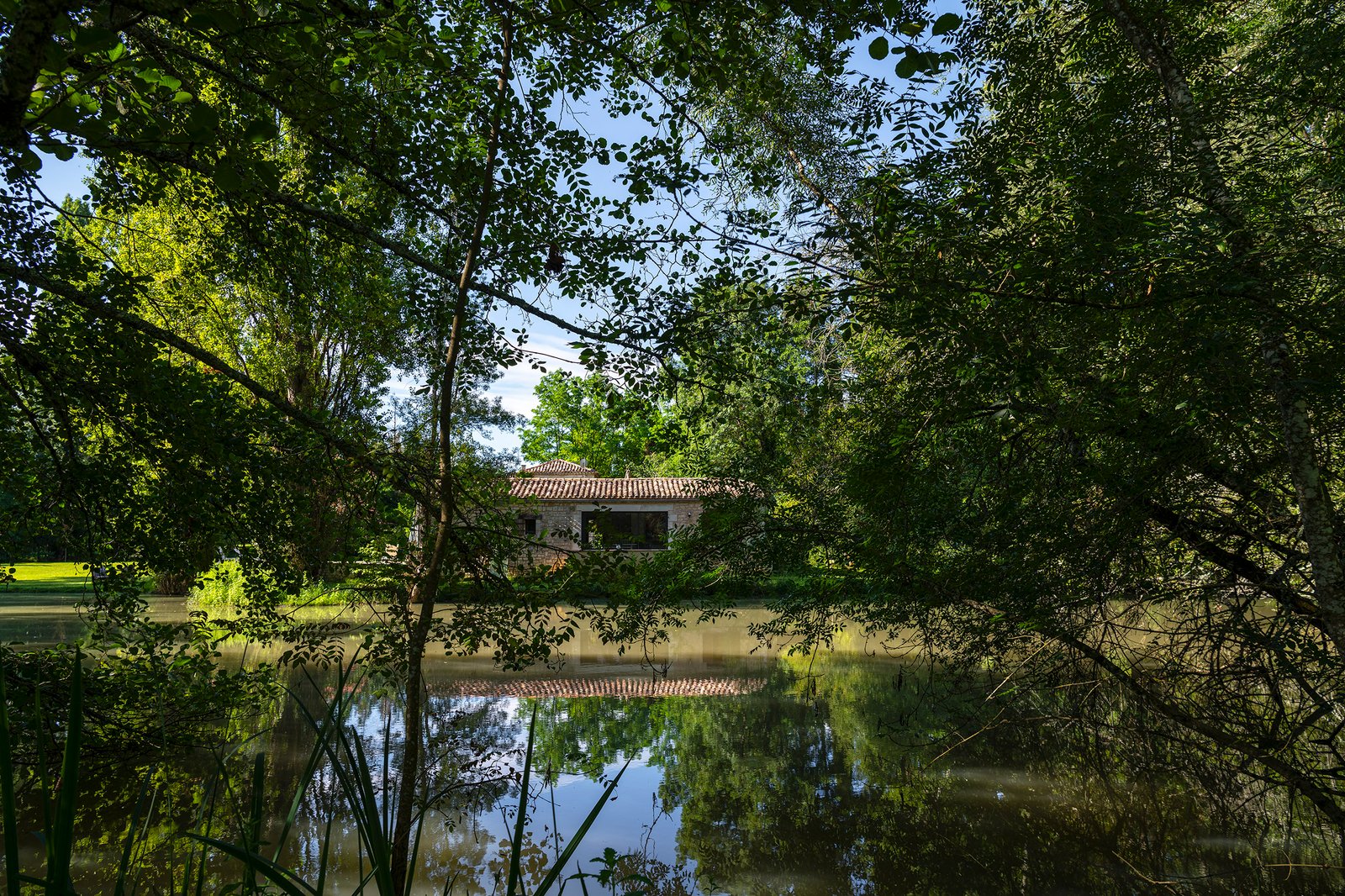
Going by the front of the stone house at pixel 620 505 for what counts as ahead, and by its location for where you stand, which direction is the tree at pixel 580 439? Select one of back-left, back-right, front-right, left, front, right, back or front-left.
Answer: back

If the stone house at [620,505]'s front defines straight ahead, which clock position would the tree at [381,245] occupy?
The tree is roughly at 12 o'clock from the stone house.

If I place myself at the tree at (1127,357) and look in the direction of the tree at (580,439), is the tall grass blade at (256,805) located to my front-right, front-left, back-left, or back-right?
back-left

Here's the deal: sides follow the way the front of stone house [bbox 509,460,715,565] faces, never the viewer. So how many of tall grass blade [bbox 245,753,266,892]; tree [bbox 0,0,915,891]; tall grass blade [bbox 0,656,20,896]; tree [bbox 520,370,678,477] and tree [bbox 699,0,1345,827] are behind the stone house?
1

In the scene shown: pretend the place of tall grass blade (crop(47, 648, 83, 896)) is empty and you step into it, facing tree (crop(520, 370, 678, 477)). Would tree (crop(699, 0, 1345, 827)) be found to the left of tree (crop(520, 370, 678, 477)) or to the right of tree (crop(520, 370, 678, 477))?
right

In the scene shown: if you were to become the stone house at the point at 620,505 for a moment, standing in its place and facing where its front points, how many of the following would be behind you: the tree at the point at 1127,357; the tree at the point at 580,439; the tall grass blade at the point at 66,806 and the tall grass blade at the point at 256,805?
1

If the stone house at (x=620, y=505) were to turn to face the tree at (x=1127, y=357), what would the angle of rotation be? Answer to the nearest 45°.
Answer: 0° — it already faces it

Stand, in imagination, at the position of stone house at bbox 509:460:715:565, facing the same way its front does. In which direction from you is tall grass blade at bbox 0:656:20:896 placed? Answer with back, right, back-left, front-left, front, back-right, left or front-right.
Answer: front

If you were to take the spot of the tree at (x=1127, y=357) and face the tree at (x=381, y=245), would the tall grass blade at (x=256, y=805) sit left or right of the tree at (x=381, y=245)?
left

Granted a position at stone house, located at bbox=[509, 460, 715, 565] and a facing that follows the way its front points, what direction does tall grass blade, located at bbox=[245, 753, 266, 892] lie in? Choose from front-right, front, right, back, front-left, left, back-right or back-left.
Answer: front

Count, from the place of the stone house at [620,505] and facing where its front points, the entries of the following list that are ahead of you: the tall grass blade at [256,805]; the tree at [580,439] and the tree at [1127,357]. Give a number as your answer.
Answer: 2

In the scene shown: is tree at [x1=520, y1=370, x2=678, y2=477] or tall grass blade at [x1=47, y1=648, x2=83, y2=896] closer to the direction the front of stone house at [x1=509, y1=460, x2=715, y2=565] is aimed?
the tall grass blade

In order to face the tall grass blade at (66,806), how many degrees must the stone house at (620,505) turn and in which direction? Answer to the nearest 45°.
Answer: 0° — it already faces it

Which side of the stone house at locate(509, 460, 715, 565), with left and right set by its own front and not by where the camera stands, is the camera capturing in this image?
front

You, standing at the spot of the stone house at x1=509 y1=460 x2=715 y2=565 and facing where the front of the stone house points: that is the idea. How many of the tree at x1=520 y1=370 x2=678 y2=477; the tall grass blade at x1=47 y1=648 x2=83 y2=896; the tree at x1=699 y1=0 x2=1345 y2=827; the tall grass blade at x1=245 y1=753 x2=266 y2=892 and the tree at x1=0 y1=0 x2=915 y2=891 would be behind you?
1
